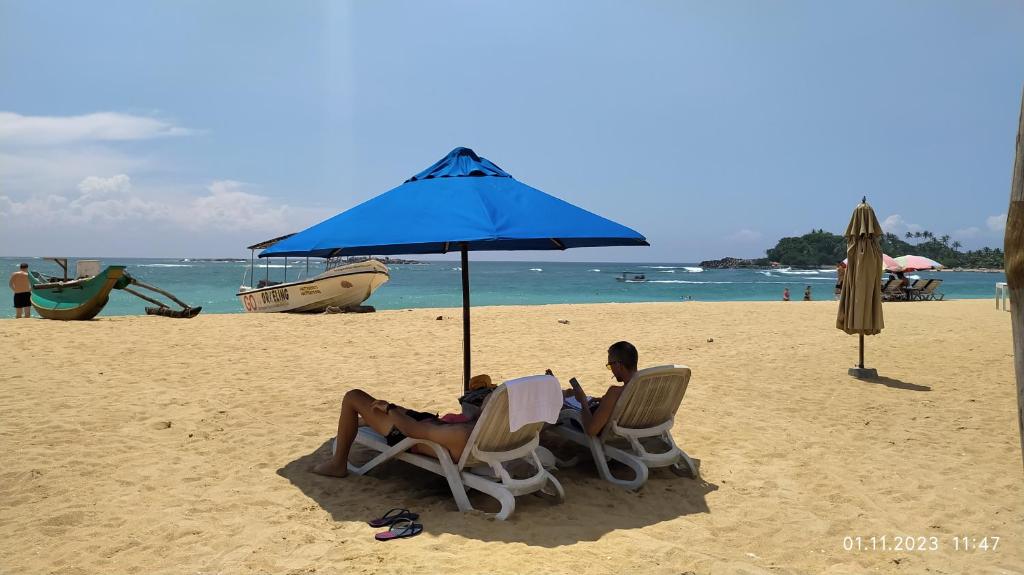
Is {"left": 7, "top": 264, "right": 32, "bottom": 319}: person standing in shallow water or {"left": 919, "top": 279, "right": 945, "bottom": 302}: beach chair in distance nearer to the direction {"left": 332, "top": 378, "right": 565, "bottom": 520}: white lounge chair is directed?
the person standing in shallow water

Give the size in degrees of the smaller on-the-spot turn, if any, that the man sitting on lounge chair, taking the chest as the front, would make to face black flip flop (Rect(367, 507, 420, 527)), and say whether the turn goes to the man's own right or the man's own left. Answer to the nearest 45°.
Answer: approximately 90° to the man's own left

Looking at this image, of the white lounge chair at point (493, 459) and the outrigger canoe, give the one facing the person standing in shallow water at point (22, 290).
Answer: the white lounge chair

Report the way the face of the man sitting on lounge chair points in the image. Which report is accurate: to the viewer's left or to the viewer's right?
to the viewer's left

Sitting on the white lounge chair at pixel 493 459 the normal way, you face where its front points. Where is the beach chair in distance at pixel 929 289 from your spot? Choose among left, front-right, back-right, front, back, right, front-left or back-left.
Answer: right

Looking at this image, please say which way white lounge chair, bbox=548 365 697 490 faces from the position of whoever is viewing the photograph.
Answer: facing away from the viewer and to the left of the viewer

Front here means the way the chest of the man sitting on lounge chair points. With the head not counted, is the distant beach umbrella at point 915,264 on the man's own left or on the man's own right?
on the man's own right

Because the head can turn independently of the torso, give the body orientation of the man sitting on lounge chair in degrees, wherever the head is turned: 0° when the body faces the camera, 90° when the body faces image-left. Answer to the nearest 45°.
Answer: approximately 135°

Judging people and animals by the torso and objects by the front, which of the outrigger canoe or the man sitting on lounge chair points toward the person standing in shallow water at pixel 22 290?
the man sitting on lounge chair

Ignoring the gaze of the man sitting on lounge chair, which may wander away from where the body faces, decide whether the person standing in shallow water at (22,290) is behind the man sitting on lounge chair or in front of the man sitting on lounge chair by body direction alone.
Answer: in front
